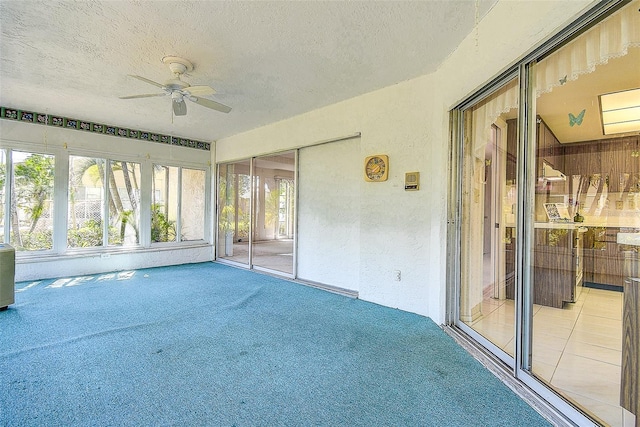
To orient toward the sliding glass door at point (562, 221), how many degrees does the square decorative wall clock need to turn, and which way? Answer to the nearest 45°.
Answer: approximately 90° to its left

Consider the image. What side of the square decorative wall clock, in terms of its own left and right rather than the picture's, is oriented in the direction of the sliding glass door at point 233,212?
right

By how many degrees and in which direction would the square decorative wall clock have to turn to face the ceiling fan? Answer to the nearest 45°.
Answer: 0° — it already faces it

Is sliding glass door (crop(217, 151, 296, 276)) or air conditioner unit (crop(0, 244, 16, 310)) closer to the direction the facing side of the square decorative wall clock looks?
the air conditioner unit

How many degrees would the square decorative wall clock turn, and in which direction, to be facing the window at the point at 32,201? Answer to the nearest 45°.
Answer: approximately 45° to its right

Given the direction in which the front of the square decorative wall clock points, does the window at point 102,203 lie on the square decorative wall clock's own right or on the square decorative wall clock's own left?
on the square decorative wall clock's own right

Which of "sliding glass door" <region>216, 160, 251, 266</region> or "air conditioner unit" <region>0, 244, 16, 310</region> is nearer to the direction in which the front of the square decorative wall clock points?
the air conditioner unit

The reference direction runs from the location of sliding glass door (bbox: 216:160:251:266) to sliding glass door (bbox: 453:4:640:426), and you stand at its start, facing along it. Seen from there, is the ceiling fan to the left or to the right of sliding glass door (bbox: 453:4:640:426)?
right

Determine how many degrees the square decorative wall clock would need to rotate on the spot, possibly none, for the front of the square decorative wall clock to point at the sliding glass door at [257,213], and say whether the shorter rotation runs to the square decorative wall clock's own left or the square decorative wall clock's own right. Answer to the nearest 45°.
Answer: approximately 90° to the square decorative wall clock's own right

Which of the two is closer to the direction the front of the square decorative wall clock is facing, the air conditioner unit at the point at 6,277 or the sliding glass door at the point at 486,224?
the air conditioner unit

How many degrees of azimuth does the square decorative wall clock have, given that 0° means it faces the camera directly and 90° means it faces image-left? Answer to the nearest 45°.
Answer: approximately 45°
